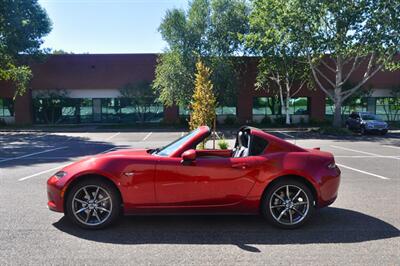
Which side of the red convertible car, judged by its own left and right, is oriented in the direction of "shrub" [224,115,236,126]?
right

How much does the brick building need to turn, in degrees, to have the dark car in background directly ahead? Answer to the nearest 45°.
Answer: approximately 45° to its left

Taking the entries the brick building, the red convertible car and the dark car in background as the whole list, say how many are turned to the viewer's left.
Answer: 1

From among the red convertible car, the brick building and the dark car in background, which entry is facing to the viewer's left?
the red convertible car

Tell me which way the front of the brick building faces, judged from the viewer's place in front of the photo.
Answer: facing the viewer

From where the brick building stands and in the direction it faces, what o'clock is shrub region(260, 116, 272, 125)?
The shrub is roughly at 9 o'clock from the brick building.

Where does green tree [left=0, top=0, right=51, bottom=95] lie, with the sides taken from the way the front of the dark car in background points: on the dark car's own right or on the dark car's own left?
on the dark car's own right

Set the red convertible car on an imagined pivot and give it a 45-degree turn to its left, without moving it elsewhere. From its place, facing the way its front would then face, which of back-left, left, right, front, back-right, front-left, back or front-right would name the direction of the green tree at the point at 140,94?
back-right

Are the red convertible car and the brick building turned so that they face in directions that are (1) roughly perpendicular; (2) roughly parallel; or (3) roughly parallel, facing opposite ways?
roughly perpendicular

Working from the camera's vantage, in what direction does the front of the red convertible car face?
facing to the left of the viewer
